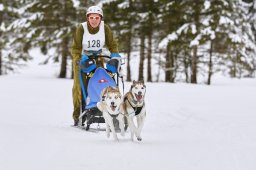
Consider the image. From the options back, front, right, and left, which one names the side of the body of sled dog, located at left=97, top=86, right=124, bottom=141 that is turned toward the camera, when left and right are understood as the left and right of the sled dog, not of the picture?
front

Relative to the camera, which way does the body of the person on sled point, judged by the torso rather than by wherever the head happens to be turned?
toward the camera

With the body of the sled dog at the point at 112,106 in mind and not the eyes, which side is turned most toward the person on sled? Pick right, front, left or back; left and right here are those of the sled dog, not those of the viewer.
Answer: back

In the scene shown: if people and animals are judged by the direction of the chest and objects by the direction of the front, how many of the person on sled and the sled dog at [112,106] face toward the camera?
2

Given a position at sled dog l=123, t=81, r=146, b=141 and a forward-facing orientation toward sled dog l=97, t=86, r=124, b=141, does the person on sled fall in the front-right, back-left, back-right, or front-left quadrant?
front-right

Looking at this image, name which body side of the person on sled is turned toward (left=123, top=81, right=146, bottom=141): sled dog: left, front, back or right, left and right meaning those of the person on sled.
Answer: front

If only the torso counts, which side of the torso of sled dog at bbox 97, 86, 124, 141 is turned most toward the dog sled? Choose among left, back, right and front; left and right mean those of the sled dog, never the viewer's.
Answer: back

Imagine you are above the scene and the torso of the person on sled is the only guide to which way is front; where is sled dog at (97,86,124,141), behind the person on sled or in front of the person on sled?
in front
